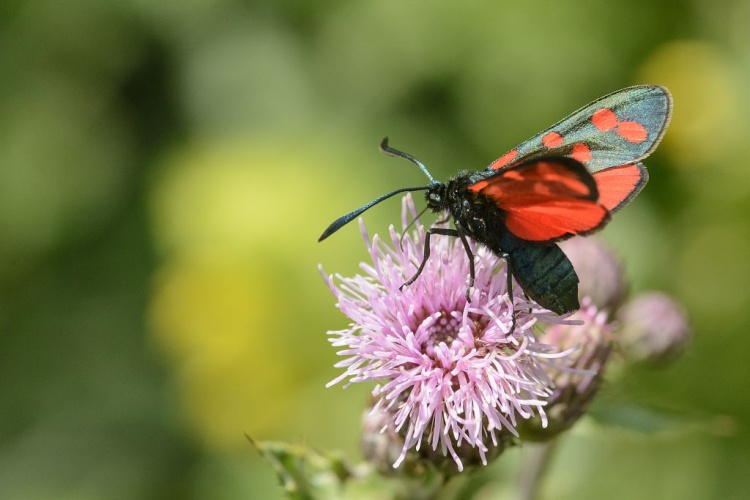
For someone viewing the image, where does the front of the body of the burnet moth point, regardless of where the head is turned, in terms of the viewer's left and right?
facing to the left of the viewer
